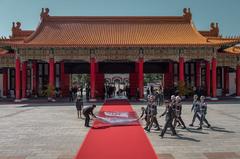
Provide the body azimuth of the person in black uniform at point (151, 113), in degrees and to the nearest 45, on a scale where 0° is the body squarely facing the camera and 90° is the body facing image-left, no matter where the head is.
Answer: approximately 45°

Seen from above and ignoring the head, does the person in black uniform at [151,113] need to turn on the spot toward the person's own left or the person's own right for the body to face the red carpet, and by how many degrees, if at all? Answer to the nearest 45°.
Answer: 0° — they already face it
